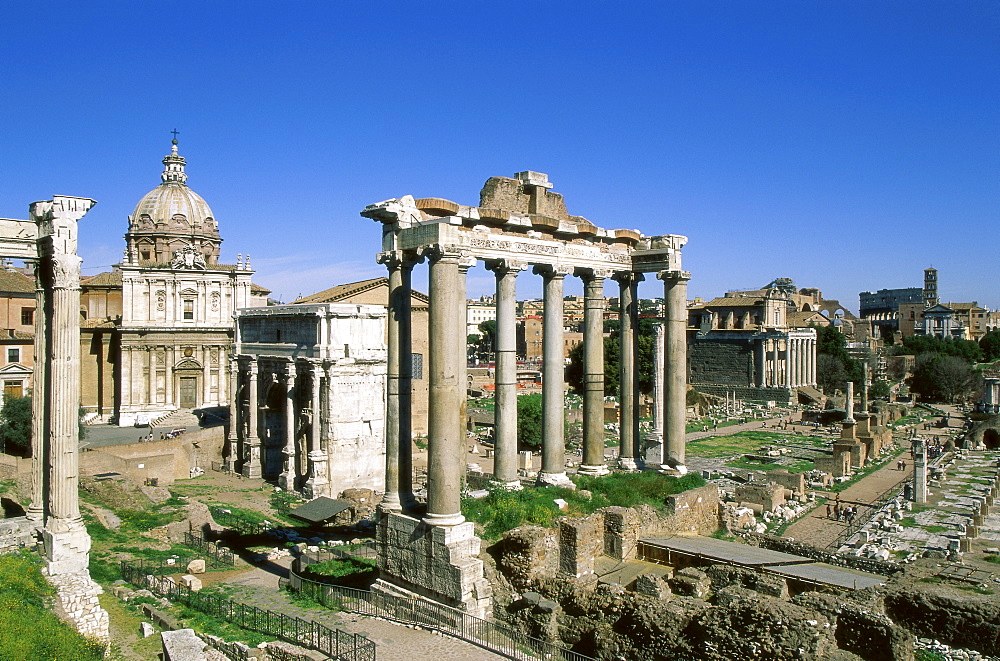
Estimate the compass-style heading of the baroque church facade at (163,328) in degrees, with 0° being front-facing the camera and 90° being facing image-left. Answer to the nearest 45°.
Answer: approximately 0°

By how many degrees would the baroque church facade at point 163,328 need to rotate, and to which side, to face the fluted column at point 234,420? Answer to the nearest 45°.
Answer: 0° — it already faces it

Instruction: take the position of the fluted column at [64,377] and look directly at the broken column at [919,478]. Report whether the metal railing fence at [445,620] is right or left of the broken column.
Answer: right

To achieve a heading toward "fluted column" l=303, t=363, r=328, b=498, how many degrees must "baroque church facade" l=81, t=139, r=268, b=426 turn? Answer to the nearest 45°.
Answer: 0° — it already faces it
